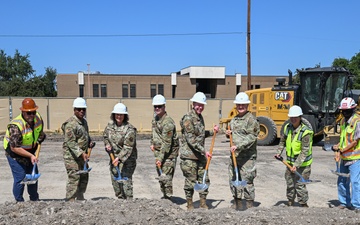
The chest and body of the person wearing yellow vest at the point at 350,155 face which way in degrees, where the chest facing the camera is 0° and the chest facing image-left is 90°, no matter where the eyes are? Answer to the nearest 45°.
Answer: approximately 45°

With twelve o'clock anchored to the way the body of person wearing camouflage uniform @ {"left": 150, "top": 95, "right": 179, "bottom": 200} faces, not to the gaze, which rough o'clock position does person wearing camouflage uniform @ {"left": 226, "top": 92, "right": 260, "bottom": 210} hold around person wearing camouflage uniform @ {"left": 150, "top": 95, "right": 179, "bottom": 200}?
person wearing camouflage uniform @ {"left": 226, "top": 92, "right": 260, "bottom": 210} is roughly at 8 o'clock from person wearing camouflage uniform @ {"left": 150, "top": 95, "right": 179, "bottom": 200}.

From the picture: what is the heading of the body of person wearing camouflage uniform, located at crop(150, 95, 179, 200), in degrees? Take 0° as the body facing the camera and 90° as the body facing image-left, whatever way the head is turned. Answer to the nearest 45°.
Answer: approximately 45°
